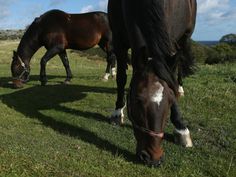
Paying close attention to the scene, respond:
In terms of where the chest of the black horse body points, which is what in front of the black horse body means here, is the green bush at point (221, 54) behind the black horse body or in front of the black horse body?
behind

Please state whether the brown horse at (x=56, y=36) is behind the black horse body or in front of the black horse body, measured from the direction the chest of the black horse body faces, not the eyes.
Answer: behind

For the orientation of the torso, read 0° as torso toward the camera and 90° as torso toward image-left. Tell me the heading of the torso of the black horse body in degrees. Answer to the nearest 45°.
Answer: approximately 0°

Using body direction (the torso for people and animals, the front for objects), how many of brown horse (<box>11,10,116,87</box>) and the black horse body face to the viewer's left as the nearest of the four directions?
1

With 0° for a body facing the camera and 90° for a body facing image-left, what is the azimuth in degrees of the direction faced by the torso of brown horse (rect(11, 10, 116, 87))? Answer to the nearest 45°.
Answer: approximately 90°

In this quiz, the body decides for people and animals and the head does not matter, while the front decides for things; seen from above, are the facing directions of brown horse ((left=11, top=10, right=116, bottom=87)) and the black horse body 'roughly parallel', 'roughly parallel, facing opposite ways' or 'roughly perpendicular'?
roughly perpendicular

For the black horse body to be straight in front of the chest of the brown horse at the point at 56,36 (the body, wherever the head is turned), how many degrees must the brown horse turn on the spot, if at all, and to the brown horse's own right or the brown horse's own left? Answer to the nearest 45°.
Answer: approximately 90° to the brown horse's own left
